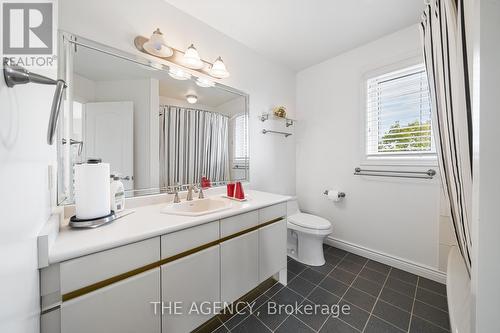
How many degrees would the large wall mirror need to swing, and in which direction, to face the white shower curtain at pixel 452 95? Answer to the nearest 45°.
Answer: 0° — it already faces it

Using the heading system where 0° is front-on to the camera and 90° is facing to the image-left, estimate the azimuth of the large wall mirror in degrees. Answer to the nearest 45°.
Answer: approximately 315°

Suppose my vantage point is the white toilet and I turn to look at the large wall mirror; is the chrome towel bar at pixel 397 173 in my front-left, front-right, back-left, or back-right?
back-left

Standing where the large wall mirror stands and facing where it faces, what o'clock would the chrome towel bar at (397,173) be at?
The chrome towel bar is roughly at 11 o'clock from the large wall mirror.

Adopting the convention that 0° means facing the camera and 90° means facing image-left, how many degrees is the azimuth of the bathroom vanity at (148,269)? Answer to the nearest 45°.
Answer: approximately 315°
